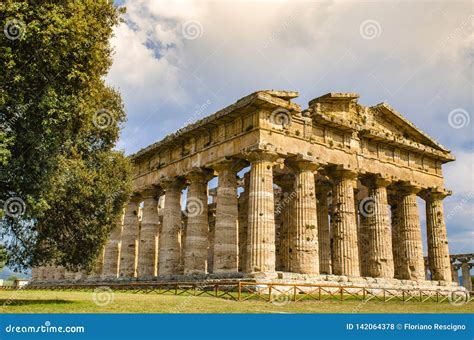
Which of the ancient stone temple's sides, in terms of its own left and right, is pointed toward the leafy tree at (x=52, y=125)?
right

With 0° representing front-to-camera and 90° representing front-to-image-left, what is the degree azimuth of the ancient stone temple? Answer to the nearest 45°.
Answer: approximately 315°

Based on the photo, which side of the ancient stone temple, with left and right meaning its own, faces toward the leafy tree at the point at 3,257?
right
